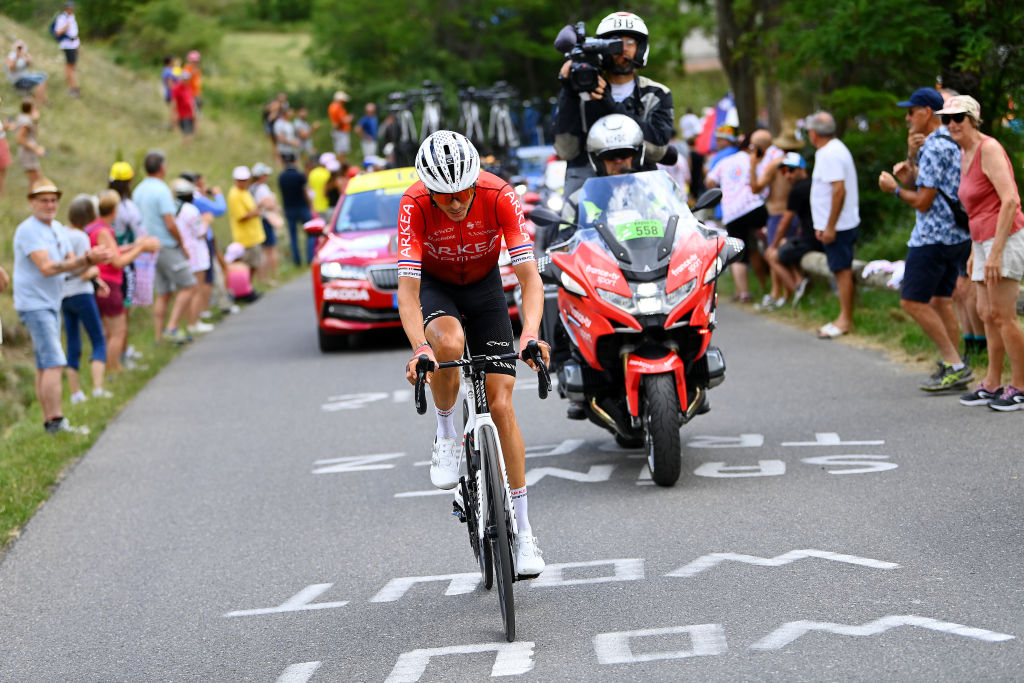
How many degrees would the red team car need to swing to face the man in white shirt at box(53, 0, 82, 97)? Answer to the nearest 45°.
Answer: approximately 180°

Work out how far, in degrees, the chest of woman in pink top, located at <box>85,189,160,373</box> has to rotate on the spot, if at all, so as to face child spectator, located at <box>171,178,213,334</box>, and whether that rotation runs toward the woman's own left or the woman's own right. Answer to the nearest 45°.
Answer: approximately 90° to the woman's own left

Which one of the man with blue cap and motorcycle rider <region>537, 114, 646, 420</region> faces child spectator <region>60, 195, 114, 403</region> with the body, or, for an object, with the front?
the man with blue cap

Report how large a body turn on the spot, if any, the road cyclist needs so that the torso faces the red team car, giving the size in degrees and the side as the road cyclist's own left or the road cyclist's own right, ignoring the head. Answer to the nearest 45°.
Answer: approximately 180°

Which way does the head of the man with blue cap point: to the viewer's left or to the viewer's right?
to the viewer's left

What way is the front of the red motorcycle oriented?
toward the camera

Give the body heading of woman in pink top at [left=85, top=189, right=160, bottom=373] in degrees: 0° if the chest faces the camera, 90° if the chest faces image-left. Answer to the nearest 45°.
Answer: approximately 270°

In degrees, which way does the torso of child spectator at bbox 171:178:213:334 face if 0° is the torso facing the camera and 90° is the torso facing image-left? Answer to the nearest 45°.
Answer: approximately 270°

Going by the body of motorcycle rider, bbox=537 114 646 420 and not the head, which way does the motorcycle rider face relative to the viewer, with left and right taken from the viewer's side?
facing the viewer

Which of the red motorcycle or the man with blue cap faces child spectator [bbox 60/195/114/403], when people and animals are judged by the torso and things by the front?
the man with blue cap

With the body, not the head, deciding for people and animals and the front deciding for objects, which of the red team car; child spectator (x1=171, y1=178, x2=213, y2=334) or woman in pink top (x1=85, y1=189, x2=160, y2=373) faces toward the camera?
the red team car

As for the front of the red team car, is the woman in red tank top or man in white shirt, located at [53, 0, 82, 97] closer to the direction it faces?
the woman in red tank top

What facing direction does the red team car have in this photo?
toward the camera
